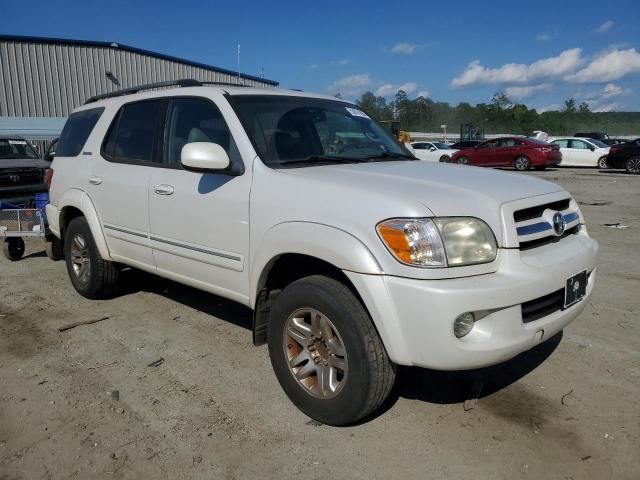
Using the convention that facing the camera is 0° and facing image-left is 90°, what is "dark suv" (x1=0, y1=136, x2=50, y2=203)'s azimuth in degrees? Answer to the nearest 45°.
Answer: approximately 0°

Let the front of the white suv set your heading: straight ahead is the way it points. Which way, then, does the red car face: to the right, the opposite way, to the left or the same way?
the opposite way

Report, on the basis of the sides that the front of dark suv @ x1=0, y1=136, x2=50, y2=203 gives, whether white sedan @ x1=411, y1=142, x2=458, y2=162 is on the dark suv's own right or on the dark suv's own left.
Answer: on the dark suv's own left

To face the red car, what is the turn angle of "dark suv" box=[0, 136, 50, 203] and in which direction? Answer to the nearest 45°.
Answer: approximately 90° to its left

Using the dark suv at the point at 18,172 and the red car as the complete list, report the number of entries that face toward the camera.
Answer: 1

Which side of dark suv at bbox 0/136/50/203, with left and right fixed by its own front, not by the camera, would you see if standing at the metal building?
back

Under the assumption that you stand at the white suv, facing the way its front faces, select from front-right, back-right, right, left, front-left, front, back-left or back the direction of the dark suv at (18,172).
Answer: back

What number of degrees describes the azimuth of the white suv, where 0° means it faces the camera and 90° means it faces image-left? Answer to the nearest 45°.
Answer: approximately 315°

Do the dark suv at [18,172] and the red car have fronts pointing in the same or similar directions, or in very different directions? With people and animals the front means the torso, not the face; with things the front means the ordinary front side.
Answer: very different directions

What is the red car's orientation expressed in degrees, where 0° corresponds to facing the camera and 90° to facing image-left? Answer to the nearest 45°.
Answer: approximately 135°

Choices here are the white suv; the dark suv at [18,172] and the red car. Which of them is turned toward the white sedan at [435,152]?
the red car
